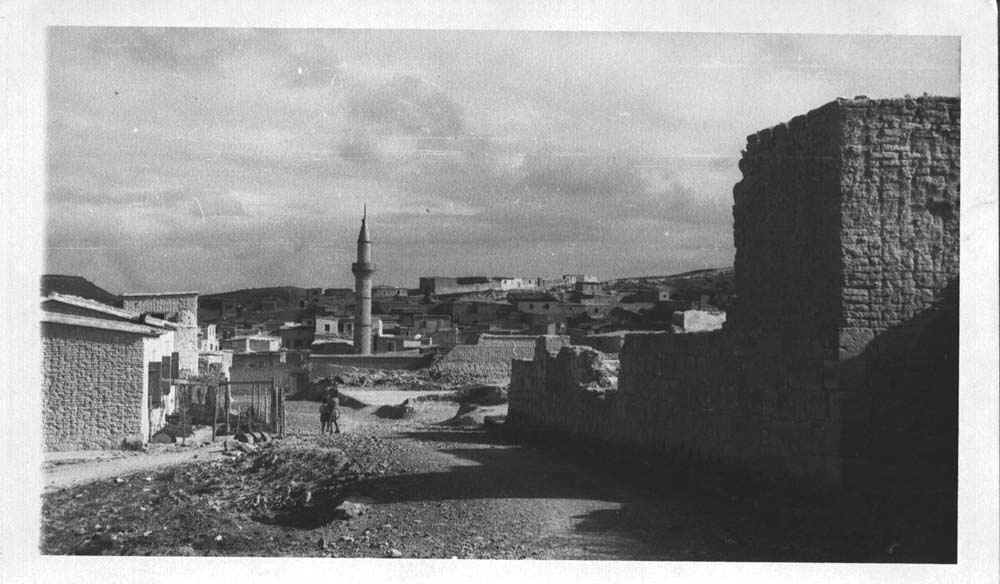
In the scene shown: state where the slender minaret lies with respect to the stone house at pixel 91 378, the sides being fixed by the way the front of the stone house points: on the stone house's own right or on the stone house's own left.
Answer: on the stone house's own left

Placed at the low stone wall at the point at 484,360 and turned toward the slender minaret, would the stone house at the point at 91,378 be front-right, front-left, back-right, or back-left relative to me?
back-left

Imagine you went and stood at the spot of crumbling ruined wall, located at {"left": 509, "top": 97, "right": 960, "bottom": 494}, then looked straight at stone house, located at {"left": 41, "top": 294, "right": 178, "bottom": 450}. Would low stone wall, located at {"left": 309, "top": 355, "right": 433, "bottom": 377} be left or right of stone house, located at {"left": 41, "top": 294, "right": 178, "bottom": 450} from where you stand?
right
